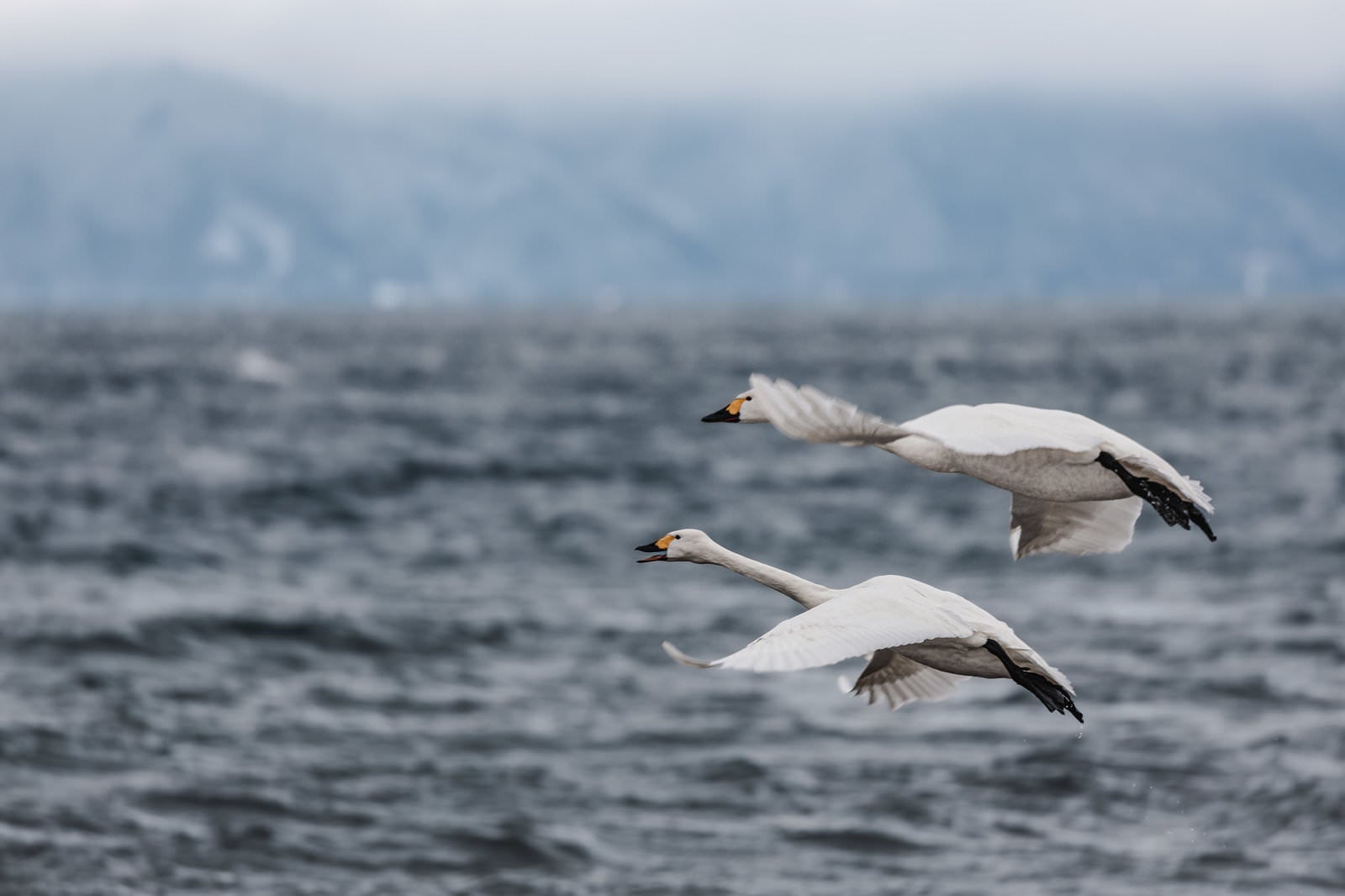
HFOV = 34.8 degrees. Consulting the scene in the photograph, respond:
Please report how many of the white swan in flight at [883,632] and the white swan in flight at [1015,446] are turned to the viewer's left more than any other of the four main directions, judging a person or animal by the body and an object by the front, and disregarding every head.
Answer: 2

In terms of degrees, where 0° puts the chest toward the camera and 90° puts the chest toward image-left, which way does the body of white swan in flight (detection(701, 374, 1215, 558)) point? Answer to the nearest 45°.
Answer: approximately 90°

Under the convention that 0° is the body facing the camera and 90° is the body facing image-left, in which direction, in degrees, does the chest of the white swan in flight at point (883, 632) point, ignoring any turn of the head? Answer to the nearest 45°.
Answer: approximately 90°
